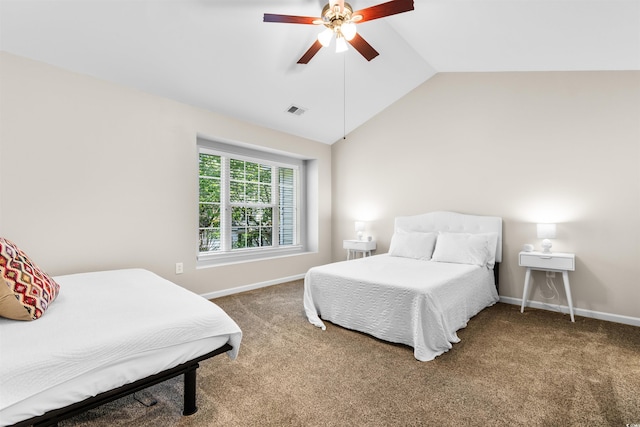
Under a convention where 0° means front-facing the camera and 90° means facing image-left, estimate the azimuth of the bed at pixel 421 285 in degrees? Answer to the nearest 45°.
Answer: approximately 45°

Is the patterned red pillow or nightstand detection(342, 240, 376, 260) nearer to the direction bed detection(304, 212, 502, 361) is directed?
the patterned red pillow

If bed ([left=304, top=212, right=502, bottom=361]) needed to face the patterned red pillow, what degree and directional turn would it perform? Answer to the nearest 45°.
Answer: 0° — it already faces it

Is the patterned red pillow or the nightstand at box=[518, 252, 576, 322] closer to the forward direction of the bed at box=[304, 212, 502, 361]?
the patterned red pillow

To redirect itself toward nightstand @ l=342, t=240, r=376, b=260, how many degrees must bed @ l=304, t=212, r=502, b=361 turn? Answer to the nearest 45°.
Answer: approximately 90° to its right

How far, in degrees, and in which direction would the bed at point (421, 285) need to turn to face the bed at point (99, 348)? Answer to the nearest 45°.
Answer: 0° — it already faces it
